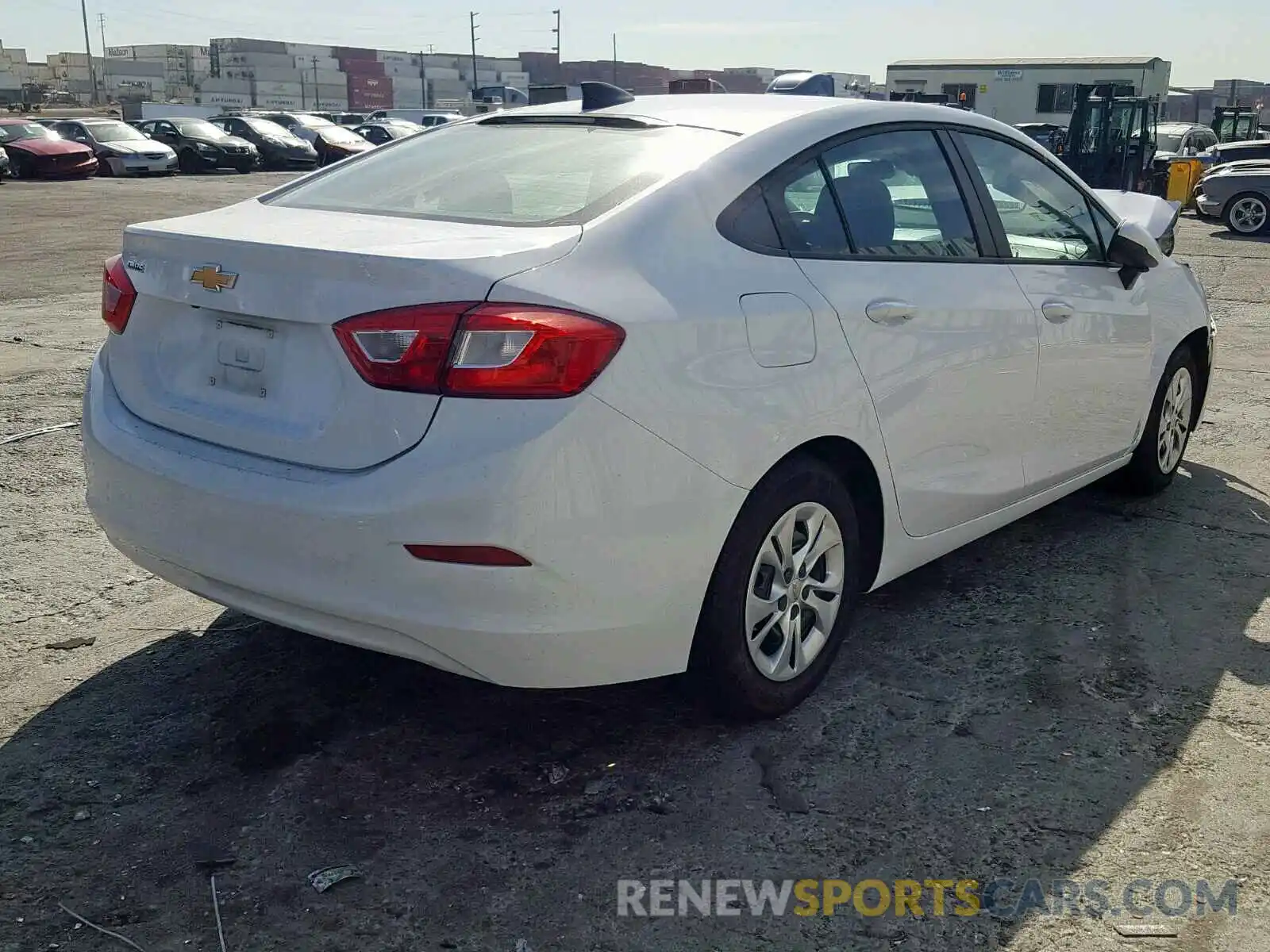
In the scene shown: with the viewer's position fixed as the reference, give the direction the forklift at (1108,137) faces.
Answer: facing the viewer and to the left of the viewer

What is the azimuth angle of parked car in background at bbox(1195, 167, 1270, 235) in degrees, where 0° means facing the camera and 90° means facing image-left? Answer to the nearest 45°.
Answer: approximately 90°

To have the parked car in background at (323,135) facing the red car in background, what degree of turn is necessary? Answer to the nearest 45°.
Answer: approximately 90° to its right

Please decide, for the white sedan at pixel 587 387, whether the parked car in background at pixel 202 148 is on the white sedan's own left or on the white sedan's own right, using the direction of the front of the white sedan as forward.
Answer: on the white sedan's own left

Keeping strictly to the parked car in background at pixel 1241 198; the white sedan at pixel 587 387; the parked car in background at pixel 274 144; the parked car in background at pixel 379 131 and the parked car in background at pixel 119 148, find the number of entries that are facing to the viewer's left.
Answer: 1

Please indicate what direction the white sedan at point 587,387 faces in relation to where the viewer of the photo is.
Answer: facing away from the viewer and to the right of the viewer

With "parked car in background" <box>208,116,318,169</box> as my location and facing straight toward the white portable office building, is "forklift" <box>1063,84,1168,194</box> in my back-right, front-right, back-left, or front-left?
front-right

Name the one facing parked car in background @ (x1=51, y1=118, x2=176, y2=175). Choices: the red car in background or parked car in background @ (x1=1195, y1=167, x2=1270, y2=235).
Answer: parked car in background @ (x1=1195, y1=167, x2=1270, y2=235)

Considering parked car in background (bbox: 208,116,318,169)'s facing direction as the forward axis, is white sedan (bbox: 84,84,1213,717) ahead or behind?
ahead

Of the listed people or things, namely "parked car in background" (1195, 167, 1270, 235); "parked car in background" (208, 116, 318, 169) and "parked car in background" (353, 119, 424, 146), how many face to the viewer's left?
1
